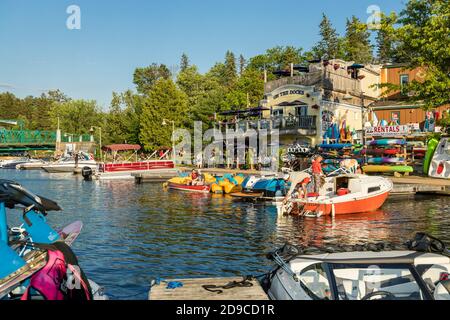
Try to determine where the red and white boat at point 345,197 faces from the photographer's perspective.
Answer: facing away from the viewer and to the right of the viewer

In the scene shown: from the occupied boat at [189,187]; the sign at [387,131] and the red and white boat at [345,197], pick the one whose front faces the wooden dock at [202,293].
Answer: the sign

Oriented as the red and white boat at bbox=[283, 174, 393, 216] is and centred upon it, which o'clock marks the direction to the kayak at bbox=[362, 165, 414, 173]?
The kayak is roughly at 11 o'clock from the red and white boat.

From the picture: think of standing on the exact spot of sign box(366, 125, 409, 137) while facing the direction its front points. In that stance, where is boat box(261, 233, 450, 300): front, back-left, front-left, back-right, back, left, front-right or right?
front

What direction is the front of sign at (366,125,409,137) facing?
toward the camera

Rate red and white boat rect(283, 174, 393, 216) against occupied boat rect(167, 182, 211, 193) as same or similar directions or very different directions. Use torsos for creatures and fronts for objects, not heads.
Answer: same or similar directions

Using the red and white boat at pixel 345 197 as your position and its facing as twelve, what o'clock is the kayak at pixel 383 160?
The kayak is roughly at 11 o'clock from the red and white boat.

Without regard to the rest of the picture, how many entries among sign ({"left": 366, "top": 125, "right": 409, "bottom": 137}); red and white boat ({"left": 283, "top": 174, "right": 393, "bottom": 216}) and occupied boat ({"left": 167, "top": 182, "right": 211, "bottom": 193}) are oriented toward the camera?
1

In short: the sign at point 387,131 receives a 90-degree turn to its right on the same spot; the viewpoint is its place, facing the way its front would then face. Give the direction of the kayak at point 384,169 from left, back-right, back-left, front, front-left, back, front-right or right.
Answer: left

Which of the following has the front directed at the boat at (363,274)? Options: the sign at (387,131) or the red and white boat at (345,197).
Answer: the sign
